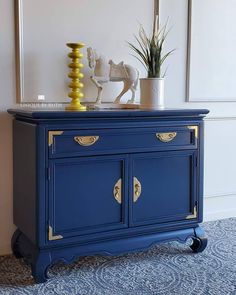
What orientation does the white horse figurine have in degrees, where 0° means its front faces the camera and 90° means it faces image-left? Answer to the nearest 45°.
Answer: approximately 90°

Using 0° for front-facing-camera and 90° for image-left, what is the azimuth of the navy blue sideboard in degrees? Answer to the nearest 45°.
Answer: approximately 315°

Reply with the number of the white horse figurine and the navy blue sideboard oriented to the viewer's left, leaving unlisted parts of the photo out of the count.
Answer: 1

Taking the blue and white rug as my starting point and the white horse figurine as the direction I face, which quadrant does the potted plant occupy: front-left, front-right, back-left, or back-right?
front-right
